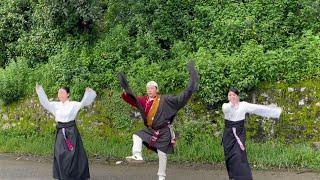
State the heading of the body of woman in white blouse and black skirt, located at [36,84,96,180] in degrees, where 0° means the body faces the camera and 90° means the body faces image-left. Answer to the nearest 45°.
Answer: approximately 0°

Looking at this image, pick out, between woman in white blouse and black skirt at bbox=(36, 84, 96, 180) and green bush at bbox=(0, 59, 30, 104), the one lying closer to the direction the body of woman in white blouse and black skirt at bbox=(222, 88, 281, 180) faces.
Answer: the woman in white blouse and black skirt

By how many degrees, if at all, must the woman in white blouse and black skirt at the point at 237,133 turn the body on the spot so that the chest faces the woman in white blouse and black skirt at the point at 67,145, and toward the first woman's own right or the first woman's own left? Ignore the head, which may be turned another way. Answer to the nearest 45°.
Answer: approximately 90° to the first woman's own right

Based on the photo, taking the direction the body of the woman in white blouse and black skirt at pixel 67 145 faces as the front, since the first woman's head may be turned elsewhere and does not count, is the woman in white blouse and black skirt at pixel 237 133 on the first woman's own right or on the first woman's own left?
on the first woman's own left

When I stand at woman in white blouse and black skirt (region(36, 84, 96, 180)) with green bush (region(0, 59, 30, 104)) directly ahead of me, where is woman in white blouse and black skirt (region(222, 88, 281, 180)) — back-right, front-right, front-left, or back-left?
back-right

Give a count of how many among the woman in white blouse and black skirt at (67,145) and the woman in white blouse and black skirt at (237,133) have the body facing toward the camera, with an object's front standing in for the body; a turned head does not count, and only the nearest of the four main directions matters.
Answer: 2

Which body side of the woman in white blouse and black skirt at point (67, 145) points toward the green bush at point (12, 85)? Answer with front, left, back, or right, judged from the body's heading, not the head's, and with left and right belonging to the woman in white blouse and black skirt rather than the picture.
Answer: back

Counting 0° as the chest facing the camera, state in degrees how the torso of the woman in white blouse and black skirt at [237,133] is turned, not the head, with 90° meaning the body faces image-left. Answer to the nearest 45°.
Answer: approximately 0°

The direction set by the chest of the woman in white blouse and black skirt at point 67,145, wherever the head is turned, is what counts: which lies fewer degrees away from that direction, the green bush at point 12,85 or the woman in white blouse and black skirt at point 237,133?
the woman in white blouse and black skirt
